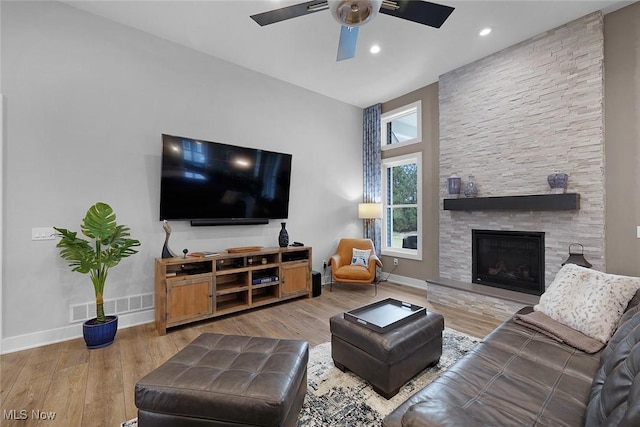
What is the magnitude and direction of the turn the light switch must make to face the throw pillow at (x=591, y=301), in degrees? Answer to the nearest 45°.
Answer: approximately 45° to its left

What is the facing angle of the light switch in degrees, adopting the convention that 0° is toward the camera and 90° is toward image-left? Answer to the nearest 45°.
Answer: approximately 0°

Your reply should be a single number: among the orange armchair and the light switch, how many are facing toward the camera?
2

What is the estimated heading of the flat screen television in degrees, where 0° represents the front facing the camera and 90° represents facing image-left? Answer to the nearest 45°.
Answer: approximately 315°

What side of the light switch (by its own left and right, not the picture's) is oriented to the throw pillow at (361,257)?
left

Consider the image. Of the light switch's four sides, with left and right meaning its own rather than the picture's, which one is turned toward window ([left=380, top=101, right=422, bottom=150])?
left

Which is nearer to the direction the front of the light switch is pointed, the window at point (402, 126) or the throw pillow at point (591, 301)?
the throw pillow

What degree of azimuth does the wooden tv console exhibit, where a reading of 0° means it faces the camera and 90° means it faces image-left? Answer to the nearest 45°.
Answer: approximately 315°

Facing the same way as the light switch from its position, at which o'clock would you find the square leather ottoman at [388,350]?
The square leather ottoman is roughly at 11 o'clock from the light switch.

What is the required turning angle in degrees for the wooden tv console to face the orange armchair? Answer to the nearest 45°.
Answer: approximately 45° to its left
